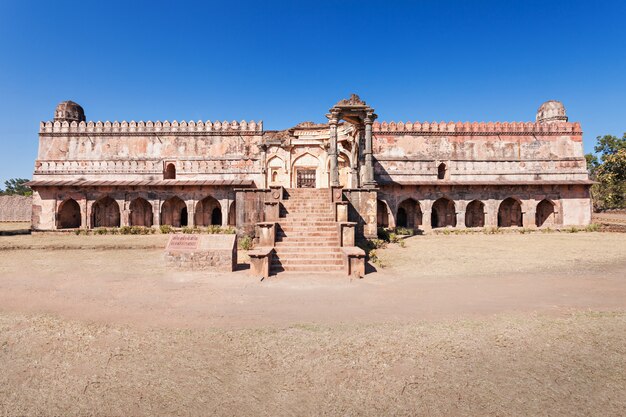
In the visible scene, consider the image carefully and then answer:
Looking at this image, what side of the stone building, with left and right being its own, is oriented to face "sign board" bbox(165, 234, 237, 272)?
front

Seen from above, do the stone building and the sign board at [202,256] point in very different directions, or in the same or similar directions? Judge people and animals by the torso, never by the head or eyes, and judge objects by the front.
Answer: same or similar directions

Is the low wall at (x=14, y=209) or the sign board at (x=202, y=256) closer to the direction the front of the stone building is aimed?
the sign board

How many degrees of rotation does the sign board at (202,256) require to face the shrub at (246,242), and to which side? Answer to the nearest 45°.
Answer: approximately 135° to its left

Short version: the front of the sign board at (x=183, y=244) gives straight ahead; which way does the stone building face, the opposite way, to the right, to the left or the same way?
the same way

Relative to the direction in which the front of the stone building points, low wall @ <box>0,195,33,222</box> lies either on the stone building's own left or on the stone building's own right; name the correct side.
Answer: on the stone building's own right

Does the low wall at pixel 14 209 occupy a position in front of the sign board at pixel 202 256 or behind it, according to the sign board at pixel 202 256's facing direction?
behind

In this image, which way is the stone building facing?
toward the camera

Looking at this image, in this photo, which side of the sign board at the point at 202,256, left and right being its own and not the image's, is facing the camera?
front
